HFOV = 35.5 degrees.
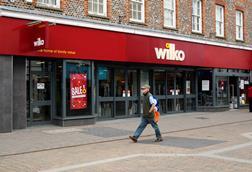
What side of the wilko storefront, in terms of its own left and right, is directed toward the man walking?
front

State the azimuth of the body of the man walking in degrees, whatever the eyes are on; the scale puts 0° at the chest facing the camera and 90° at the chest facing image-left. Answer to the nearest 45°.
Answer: approximately 90°

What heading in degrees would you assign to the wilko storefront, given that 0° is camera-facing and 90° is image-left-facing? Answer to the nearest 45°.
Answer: approximately 315°

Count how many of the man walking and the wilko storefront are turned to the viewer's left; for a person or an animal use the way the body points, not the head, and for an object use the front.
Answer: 1

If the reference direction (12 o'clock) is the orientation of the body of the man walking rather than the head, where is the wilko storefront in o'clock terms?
The wilko storefront is roughly at 2 o'clock from the man walking.
